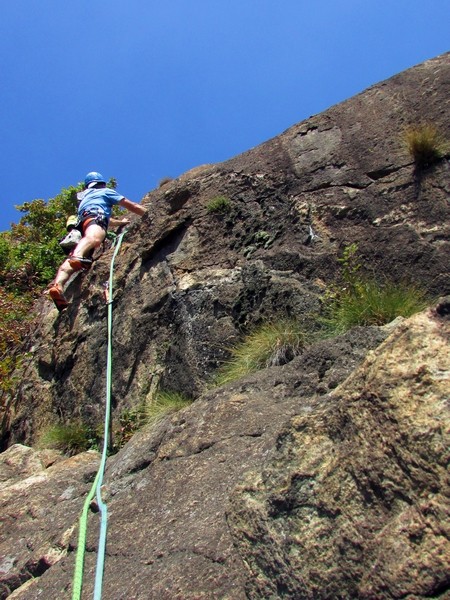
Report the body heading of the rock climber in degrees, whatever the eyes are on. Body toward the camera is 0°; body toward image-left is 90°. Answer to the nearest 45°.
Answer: approximately 225°

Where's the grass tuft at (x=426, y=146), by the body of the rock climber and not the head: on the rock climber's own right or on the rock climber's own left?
on the rock climber's own right

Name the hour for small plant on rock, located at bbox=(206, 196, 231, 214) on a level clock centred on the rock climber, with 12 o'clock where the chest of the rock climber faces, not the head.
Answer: The small plant on rock is roughly at 3 o'clock from the rock climber.
